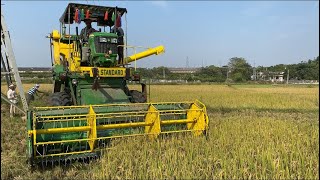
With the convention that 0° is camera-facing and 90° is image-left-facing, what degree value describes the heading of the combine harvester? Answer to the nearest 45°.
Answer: approximately 315°
